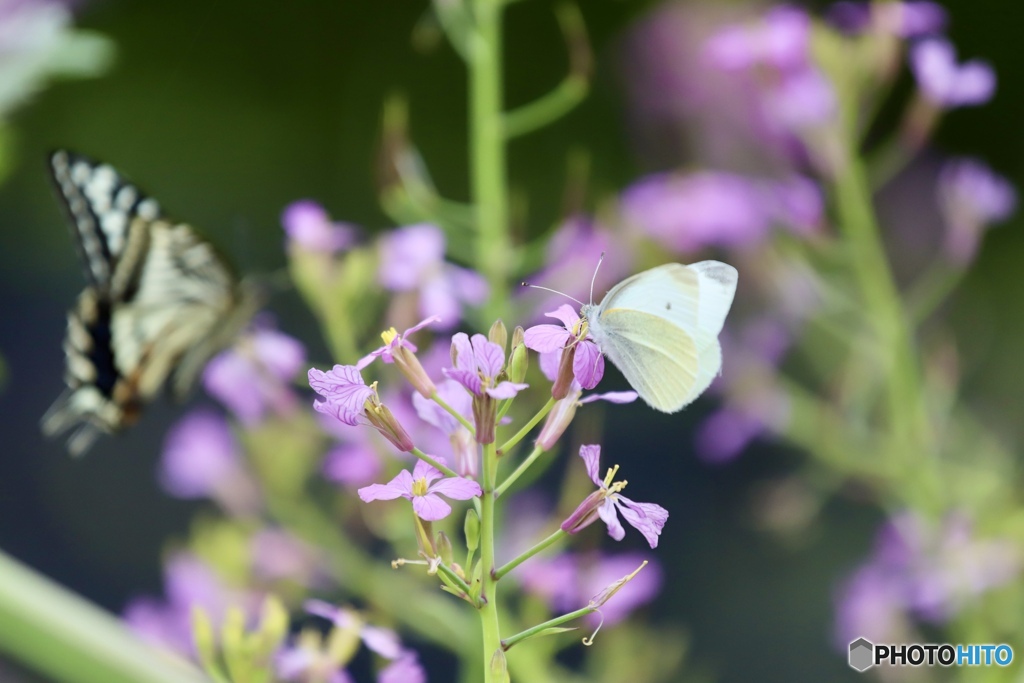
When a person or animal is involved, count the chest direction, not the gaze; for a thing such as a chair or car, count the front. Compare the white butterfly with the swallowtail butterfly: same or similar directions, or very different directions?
very different directions

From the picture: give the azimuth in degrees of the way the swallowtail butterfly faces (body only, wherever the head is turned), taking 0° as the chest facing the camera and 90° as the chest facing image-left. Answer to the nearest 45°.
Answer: approximately 270°

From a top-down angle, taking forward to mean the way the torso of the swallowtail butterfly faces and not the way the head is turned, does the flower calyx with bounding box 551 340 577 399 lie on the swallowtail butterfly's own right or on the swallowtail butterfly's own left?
on the swallowtail butterfly's own right

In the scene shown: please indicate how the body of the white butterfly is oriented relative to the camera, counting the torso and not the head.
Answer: to the viewer's left

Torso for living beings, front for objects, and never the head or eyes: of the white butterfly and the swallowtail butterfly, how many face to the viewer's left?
1

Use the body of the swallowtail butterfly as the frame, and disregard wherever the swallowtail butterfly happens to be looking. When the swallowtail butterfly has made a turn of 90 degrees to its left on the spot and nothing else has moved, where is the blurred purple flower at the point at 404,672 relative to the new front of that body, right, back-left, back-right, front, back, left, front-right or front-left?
right
